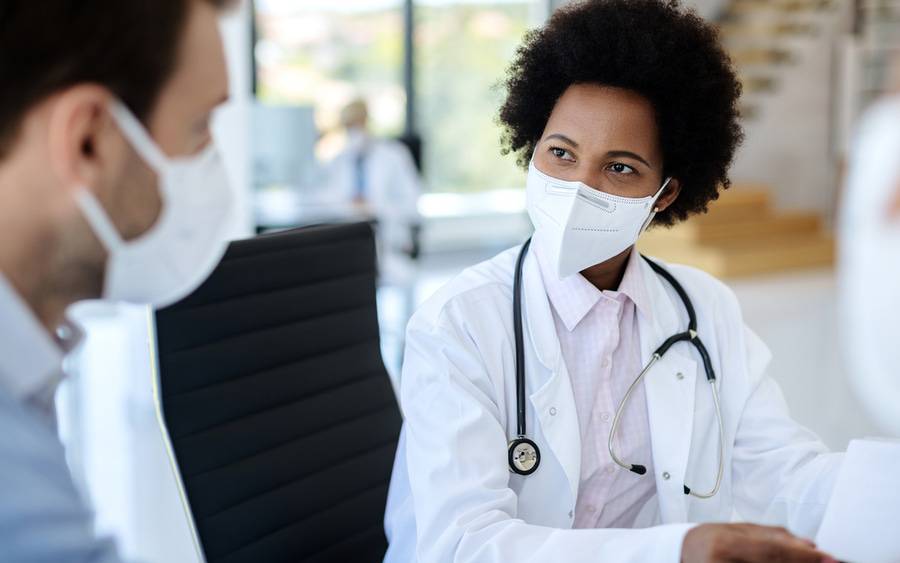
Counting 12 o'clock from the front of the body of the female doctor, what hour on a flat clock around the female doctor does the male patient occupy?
The male patient is roughly at 1 o'clock from the female doctor.

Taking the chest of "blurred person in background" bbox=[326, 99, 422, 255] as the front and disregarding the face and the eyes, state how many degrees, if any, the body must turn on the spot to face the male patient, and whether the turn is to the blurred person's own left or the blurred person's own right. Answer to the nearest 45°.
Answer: approximately 45° to the blurred person's own left

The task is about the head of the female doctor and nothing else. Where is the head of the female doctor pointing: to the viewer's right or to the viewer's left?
to the viewer's left

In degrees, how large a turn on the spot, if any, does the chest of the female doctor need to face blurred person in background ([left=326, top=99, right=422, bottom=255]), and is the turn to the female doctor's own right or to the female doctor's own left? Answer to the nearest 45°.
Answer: approximately 180°

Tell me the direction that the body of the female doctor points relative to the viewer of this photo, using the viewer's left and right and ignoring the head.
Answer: facing the viewer

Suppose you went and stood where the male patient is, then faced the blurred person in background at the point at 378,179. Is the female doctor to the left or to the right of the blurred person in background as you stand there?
right

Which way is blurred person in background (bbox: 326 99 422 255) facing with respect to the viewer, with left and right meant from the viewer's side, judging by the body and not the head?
facing the viewer and to the left of the viewer

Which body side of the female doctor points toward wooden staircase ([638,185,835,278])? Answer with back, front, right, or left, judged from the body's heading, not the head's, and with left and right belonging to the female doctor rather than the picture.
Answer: back

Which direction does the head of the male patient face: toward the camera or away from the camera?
away from the camera

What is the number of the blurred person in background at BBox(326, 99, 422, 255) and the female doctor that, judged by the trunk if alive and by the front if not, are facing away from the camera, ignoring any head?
0
